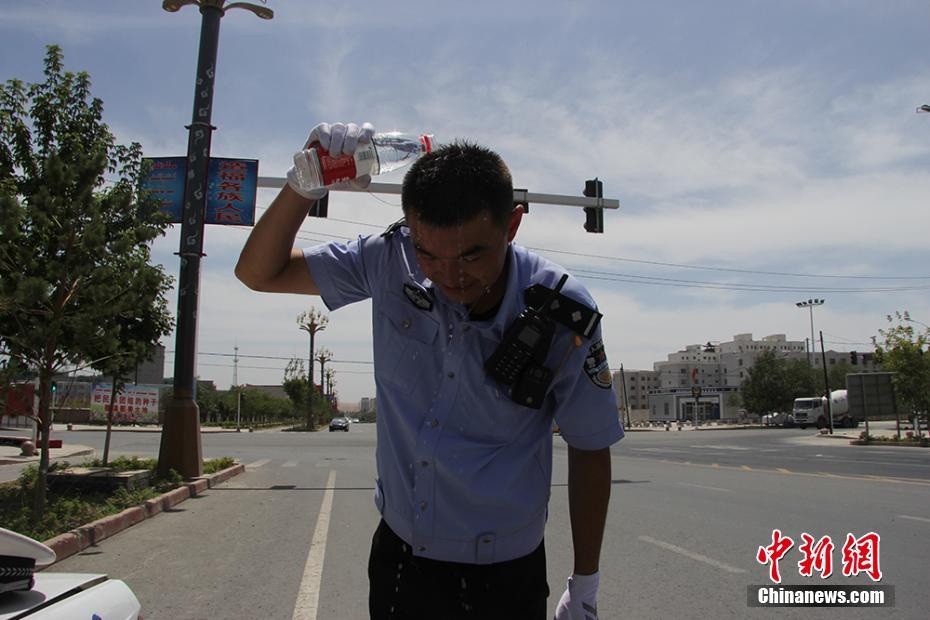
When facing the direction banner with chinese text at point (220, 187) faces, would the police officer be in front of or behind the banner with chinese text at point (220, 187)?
in front

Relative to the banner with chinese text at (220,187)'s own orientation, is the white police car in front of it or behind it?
in front

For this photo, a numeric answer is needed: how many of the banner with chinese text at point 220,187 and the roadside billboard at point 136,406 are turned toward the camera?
2

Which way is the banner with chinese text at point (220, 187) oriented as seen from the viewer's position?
toward the camera

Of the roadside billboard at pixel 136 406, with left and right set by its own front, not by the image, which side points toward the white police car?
front

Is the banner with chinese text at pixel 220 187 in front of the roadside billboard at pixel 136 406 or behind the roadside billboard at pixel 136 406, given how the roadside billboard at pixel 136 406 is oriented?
in front

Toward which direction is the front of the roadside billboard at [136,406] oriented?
toward the camera

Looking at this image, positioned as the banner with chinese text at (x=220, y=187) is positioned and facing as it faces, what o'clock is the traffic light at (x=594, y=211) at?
The traffic light is roughly at 9 o'clock from the banner with chinese text.

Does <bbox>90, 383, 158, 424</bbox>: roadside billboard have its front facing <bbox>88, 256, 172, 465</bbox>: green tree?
yes

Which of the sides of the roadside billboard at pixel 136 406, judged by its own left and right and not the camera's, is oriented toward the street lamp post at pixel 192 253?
front

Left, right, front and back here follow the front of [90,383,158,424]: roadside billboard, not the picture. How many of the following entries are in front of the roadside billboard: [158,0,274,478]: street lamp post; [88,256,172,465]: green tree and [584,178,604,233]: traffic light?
3

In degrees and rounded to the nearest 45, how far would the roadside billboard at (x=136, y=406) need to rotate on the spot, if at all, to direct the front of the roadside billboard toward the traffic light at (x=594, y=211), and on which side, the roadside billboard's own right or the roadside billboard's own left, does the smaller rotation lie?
0° — it already faces it

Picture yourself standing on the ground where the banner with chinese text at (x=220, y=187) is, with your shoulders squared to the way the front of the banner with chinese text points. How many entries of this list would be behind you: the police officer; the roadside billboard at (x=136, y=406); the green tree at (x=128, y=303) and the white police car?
1

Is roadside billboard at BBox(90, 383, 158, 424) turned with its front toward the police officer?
yes
